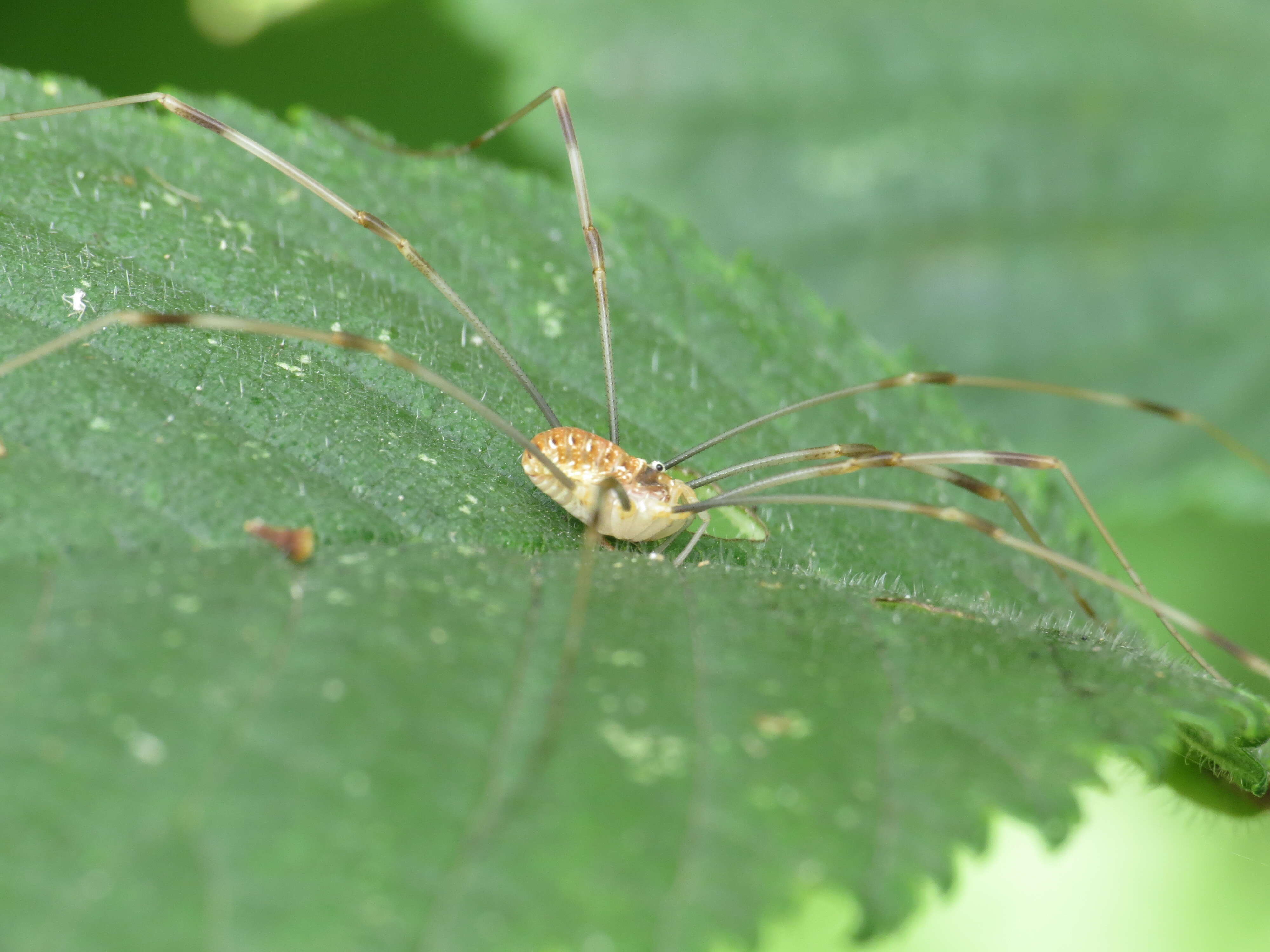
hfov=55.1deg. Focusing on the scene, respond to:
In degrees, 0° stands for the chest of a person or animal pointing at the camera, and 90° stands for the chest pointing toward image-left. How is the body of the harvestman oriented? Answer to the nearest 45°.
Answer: approximately 270°
